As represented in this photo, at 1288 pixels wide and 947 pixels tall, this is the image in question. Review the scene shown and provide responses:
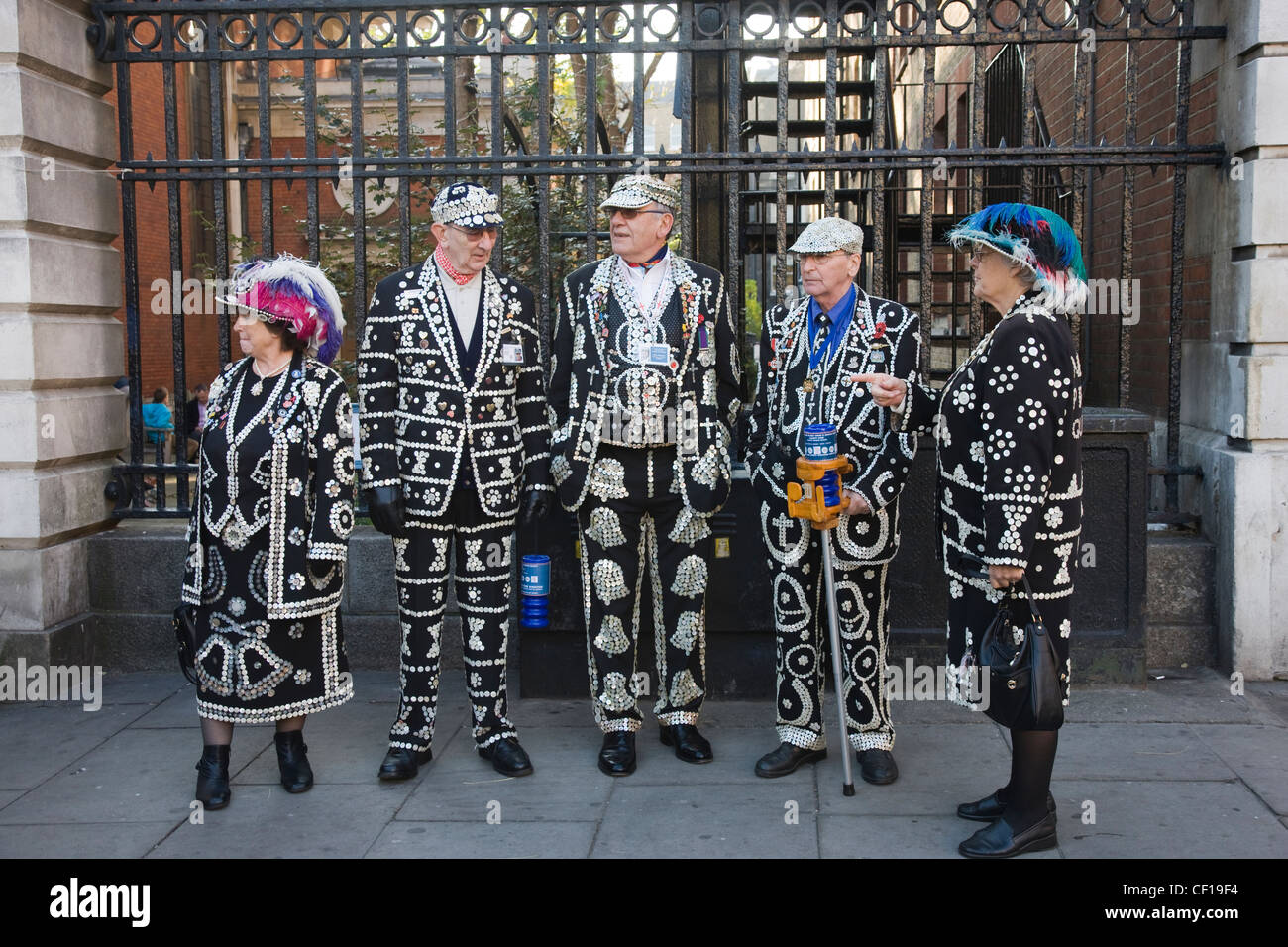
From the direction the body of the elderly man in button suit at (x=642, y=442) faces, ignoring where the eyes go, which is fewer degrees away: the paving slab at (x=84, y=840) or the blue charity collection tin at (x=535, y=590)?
the paving slab

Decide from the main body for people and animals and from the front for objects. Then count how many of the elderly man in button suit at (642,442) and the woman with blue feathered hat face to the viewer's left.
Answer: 1

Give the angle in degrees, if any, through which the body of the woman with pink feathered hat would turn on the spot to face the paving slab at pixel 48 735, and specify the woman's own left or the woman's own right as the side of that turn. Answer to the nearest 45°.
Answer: approximately 90° to the woman's own right

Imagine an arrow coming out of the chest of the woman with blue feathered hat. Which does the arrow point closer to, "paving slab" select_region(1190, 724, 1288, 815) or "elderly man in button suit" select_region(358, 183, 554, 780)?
the elderly man in button suit

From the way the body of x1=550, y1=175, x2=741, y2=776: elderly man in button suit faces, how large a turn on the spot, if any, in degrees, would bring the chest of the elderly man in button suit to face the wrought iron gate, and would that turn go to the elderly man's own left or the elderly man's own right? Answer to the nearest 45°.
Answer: approximately 180°

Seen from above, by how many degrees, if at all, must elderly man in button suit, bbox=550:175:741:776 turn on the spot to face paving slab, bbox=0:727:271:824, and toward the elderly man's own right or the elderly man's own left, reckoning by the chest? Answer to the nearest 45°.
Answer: approximately 90° to the elderly man's own right

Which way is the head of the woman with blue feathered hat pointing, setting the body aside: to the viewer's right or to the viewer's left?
to the viewer's left

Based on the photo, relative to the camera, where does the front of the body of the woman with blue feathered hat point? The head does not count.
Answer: to the viewer's left

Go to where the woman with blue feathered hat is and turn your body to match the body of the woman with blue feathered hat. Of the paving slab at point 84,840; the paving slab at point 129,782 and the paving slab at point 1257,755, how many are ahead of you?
2

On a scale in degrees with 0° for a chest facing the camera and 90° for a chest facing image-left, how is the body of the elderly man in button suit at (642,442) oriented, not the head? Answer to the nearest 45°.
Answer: approximately 0°

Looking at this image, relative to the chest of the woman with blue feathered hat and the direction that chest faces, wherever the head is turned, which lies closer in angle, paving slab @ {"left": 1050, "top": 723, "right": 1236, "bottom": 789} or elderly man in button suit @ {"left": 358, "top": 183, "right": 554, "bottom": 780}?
the elderly man in button suit
